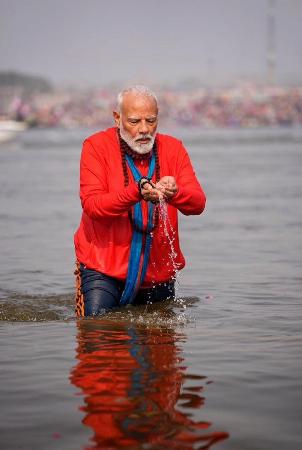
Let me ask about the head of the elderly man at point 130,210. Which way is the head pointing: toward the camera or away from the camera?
toward the camera

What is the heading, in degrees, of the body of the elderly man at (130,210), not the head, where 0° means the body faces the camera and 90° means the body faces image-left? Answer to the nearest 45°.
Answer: approximately 315°
